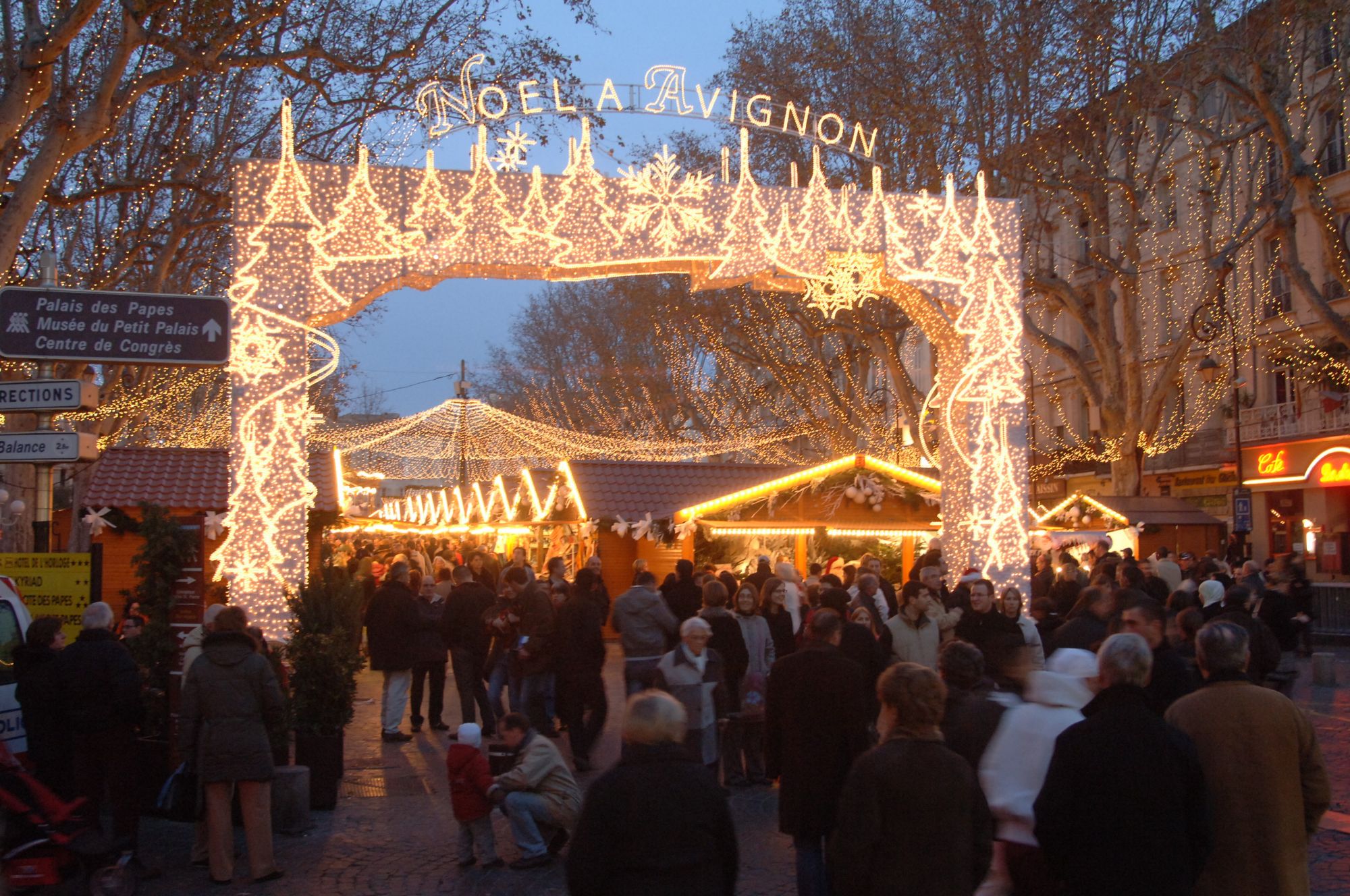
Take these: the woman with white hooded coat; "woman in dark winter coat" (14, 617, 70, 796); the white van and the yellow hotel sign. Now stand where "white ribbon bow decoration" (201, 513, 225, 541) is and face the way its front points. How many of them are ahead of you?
4

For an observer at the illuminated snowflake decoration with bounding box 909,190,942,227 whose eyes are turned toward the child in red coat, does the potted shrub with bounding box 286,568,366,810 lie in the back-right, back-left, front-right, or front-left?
front-right

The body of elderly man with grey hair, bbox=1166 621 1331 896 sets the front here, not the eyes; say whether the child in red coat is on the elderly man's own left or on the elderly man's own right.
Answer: on the elderly man's own left

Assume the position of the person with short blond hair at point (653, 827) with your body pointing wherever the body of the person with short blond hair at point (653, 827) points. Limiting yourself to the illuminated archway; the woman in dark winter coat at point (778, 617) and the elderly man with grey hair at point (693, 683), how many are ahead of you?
3

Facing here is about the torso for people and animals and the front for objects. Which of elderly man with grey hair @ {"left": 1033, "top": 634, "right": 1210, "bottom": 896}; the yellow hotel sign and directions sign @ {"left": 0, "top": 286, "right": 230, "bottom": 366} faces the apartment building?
the elderly man with grey hair

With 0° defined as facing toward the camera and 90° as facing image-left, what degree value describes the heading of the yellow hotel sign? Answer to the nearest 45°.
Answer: approximately 0°

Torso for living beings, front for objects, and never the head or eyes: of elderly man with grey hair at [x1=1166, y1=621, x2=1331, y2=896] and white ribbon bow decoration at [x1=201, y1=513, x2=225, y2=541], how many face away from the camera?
1

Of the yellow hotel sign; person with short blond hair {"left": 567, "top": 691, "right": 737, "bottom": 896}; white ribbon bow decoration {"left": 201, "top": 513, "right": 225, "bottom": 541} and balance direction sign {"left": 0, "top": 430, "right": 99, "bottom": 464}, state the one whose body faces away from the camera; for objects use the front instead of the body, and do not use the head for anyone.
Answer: the person with short blond hair

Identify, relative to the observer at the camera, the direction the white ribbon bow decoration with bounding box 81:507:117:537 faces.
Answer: facing the viewer

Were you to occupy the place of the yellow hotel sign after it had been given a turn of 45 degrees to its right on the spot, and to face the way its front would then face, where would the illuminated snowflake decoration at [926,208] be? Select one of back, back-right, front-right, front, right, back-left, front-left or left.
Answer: back-left

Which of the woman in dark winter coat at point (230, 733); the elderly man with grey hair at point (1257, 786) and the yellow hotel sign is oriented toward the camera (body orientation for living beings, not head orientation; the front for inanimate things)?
the yellow hotel sign

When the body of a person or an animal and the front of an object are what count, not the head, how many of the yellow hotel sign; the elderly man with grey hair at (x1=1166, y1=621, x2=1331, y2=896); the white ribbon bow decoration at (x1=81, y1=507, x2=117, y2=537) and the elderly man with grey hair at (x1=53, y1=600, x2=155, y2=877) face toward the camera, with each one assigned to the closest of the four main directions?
2

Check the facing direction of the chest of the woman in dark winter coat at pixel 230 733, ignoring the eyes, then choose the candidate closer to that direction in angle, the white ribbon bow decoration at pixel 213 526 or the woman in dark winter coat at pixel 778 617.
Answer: the white ribbon bow decoration

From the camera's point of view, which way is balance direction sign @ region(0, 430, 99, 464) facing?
toward the camera

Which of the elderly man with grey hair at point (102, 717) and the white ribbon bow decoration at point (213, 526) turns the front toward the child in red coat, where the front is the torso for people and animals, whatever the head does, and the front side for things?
the white ribbon bow decoration

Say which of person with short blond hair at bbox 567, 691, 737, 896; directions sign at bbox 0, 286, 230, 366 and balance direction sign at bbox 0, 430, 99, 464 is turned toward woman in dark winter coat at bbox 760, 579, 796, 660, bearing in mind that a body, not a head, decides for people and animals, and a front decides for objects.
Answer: the person with short blond hair

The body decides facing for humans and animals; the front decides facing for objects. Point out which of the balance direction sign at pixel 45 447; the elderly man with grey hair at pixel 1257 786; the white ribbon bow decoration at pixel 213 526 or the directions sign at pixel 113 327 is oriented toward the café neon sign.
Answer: the elderly man with grey hair

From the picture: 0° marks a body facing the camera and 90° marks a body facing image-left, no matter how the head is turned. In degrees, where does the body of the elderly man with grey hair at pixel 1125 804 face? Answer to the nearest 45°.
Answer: approximately 180°

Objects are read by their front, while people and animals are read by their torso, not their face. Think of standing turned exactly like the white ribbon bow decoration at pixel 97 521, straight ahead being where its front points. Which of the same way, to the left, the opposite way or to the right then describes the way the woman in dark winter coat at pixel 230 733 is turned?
the opposite way

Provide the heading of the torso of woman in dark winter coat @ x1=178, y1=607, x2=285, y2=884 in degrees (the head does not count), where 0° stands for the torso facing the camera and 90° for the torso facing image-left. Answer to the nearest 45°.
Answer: approximately 180°

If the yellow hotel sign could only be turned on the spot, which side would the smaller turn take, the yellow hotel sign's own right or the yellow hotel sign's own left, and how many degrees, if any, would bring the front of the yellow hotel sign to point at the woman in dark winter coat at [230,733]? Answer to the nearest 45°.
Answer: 0° — it already faces them

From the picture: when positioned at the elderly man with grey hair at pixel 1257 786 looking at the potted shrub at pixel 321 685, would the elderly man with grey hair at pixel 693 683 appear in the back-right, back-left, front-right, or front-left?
front-right
